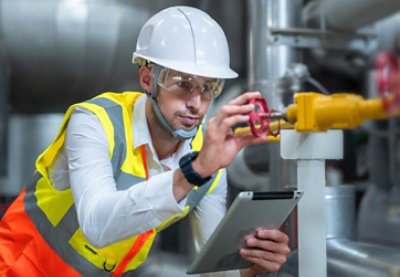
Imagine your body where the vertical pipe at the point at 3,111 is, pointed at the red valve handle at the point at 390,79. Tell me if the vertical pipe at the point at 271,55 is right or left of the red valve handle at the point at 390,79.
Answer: left

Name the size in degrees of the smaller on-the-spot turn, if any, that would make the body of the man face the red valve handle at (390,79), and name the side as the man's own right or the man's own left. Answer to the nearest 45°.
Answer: approximately 90° to the man's own left

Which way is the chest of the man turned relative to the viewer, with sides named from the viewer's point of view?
facing the viewer and to the right of the viewer

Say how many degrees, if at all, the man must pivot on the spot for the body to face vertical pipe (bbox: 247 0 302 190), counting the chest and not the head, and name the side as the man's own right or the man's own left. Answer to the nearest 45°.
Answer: approximately 90° to the man's own left

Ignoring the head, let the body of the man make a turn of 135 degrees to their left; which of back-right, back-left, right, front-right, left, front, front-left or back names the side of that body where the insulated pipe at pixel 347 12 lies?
front-right
